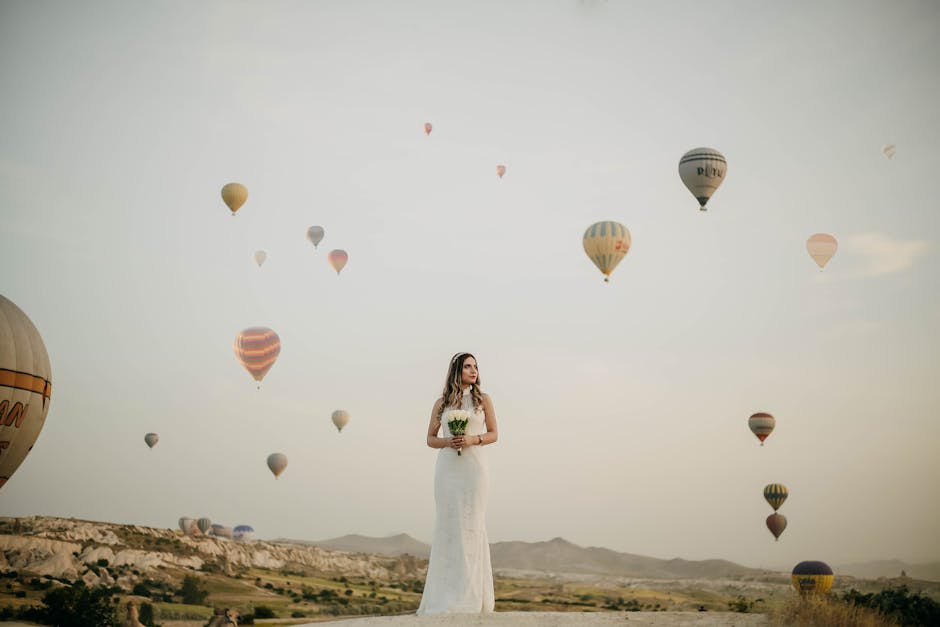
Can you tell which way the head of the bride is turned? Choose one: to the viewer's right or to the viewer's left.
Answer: to the viewer's right

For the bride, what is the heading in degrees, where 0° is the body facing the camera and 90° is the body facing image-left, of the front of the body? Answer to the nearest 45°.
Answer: approximately 0°

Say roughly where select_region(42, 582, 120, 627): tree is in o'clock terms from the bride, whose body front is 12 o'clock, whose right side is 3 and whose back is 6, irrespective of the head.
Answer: The tree is roughly at 5 o'clock from the bride.

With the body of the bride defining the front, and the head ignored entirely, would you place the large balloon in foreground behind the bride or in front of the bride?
behind

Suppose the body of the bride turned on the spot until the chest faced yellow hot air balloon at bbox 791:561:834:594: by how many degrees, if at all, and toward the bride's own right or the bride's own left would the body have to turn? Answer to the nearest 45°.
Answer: approximately 135° to the bride's own left
